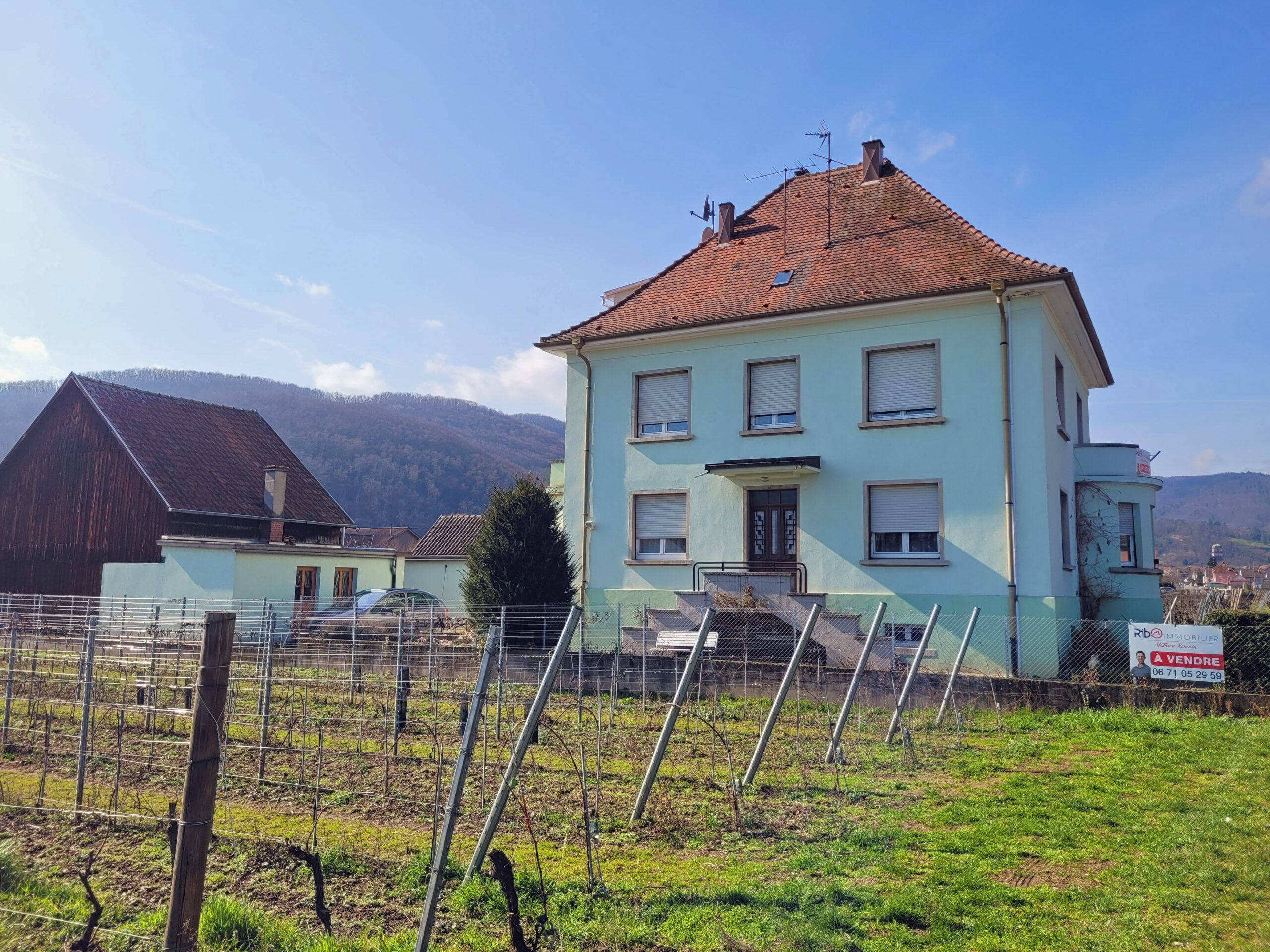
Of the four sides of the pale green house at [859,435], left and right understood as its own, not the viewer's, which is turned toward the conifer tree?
right

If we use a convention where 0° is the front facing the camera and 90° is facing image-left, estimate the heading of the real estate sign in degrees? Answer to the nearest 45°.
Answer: approximately 0°

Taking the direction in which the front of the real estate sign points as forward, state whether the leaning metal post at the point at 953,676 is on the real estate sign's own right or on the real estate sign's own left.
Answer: on the real estate sign's own right

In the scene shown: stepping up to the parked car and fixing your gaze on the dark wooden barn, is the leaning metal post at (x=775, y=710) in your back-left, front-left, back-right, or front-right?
back-left

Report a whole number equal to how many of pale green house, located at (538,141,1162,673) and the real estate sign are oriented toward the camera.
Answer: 2

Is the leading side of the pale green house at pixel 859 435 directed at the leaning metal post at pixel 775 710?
yes
